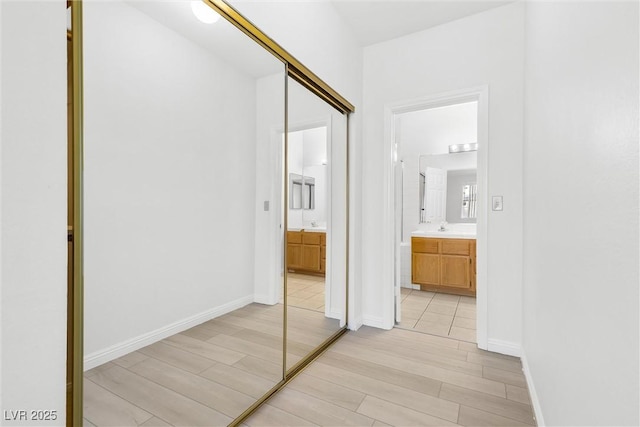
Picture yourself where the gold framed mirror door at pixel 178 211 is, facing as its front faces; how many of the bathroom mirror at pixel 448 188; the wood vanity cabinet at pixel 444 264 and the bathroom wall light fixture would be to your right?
0

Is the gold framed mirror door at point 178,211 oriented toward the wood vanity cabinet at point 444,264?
no

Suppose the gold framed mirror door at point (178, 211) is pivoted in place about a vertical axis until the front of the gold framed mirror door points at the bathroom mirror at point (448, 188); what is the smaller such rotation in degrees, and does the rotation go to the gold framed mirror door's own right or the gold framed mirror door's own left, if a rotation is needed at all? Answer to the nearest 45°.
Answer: approximately 90° to the gold framed mirror door's own left

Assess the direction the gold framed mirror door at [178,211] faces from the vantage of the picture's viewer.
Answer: facing the viewer and to the right of the viewer
